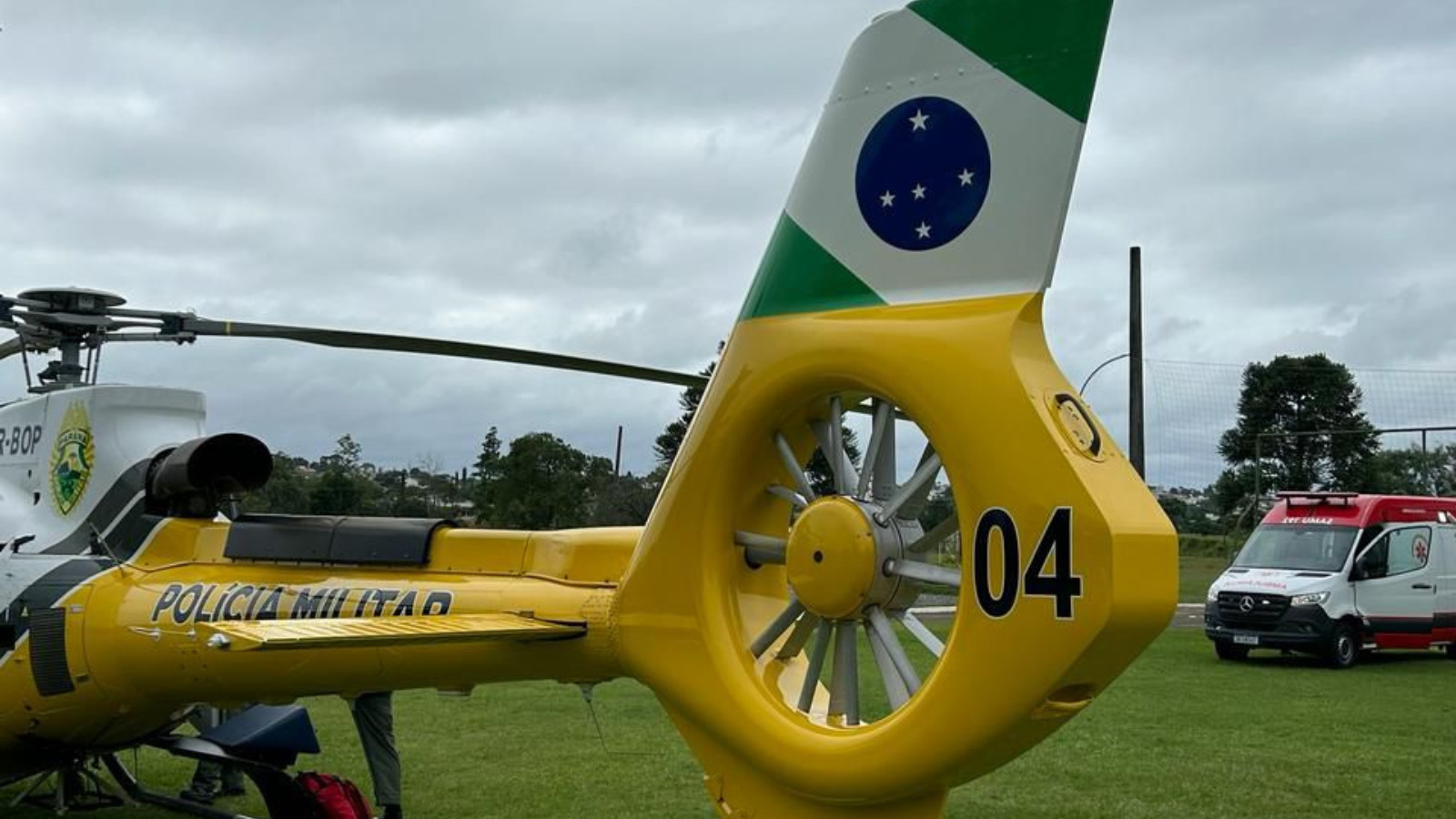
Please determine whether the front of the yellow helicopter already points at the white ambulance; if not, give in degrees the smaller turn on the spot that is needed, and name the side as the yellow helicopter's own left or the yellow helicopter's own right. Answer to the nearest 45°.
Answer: approximately 90° to the yellow helicopter's own right

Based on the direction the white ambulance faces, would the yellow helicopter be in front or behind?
in front

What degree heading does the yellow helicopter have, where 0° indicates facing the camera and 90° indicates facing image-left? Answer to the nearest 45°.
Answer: approximately 135°

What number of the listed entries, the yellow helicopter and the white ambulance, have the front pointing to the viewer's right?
0

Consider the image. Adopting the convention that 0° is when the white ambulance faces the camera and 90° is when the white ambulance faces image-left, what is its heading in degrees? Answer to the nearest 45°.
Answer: approximately 45°

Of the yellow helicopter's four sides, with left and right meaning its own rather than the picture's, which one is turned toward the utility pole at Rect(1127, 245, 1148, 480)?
right

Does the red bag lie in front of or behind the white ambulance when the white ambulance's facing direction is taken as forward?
in front
